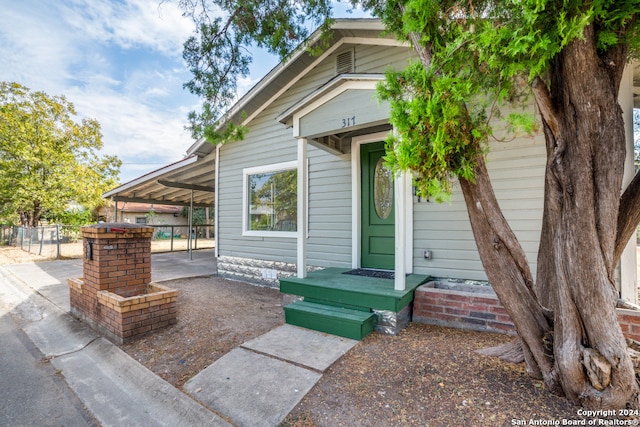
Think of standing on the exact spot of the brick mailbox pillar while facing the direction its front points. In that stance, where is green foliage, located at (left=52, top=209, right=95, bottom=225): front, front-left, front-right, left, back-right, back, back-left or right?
back-right

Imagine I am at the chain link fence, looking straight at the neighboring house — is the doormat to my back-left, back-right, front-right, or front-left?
back-right

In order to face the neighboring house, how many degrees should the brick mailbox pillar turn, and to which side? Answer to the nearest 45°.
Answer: approximately 135° to its right

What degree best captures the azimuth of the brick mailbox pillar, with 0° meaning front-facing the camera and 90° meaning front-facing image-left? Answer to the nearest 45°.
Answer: approximately 45°

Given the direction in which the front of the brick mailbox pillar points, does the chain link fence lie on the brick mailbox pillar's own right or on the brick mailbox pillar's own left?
on the brick mailbox pillar's own right

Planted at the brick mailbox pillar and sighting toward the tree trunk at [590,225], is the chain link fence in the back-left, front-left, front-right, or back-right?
back-left

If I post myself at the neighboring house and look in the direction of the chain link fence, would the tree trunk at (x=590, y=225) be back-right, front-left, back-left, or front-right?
front-left

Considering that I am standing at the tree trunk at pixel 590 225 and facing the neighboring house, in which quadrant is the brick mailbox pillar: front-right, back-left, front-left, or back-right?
front-left
